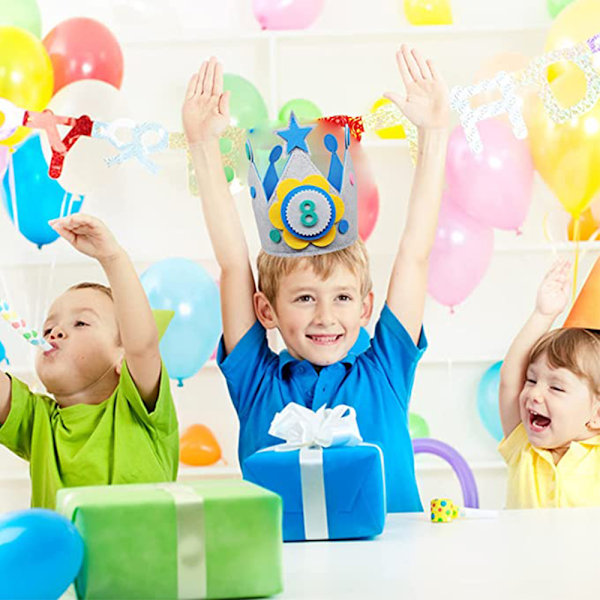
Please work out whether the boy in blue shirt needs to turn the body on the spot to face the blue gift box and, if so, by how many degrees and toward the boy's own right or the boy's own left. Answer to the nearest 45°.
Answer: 0° — they already face it

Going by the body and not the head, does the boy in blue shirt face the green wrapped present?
yes

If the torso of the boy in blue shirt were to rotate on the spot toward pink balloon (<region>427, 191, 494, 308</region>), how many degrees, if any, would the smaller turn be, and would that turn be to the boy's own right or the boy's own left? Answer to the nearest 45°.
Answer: approximately 180°

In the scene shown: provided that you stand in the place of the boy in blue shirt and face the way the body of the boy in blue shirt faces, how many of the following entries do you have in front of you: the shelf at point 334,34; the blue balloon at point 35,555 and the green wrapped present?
2

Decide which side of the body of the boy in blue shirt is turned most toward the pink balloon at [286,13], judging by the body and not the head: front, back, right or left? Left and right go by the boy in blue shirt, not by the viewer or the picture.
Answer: back

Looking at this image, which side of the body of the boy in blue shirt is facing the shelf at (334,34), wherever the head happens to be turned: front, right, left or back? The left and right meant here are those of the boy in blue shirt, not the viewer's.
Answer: back

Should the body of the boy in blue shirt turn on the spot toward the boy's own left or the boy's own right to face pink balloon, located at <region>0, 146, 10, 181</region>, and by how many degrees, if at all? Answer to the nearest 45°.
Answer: approximately 135° to the boy's own right

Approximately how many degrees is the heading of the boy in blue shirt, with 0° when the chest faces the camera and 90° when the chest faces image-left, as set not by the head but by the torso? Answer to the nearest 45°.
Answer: approximately 0°

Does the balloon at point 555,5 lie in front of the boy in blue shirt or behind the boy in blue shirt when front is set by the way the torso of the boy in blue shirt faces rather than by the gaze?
behind

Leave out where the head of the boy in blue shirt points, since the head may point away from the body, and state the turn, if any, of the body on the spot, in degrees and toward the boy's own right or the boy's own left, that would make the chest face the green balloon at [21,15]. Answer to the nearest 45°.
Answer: approximately 135° to the boy's own right

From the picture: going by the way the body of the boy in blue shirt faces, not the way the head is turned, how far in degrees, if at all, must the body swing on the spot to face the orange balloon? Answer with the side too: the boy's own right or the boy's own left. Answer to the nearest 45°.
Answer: approximately 180°

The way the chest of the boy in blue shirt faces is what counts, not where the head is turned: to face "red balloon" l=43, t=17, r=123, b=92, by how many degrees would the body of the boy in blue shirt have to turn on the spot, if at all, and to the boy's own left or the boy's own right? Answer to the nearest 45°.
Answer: approximately 135° to the boy's own right

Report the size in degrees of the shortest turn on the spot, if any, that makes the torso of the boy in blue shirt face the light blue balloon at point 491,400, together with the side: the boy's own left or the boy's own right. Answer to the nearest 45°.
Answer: approximately 180°

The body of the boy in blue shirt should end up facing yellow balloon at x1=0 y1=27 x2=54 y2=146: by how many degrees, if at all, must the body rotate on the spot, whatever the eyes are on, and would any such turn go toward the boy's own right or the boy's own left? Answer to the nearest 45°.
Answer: approximately 135° to the boy's own right

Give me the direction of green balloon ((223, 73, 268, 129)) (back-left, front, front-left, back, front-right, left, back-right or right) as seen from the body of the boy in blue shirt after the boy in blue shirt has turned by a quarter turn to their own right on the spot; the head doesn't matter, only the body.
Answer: right
